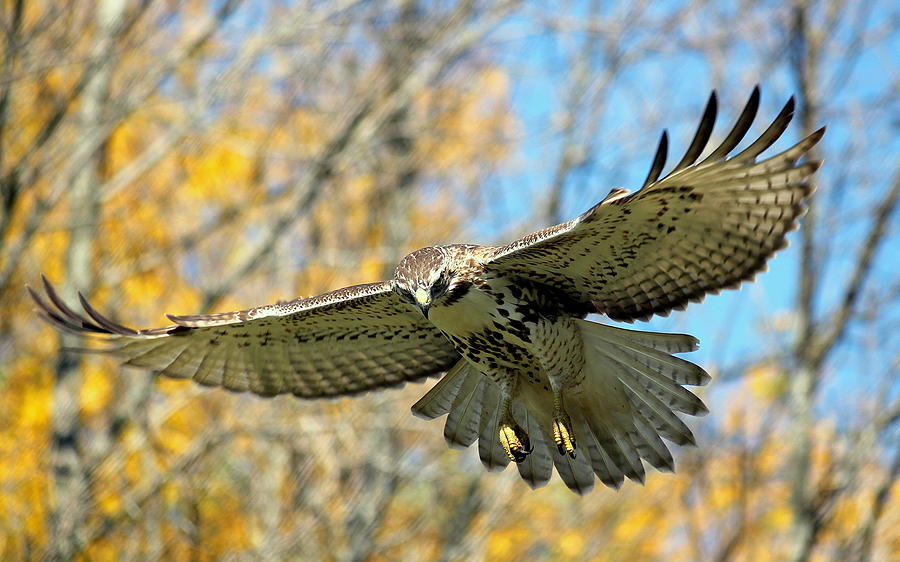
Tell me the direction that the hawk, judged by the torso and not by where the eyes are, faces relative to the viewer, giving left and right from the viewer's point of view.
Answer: facing the viewer and to the left of the viewer
